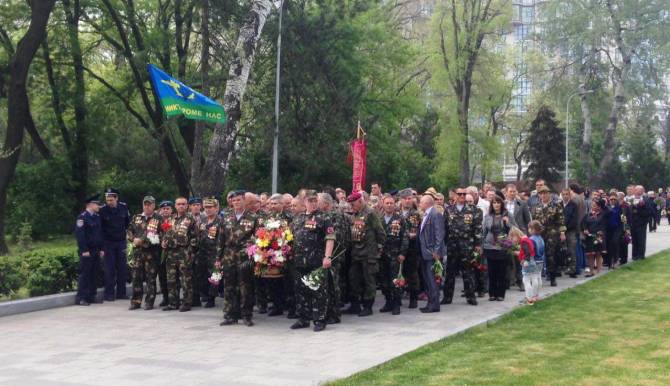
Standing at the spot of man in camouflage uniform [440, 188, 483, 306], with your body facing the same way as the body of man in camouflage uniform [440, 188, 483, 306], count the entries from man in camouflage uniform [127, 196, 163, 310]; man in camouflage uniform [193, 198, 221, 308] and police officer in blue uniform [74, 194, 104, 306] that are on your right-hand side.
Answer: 3

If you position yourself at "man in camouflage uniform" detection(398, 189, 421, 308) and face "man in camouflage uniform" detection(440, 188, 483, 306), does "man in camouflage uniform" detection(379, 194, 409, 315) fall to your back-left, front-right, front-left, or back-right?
back-right

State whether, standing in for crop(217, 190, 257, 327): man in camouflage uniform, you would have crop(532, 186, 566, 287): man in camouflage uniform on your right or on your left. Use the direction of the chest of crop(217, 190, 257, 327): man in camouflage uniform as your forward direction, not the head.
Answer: on your left

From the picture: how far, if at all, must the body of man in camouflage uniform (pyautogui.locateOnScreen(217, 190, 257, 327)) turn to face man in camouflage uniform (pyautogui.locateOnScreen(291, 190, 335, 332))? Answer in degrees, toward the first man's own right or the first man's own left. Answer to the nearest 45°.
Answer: approximately 45° to the first man's own left

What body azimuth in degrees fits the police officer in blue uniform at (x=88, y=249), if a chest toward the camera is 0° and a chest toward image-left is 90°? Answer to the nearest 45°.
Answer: approximately 315°

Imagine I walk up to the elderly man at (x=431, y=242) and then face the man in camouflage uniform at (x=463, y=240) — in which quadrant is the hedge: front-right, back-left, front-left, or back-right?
back-left

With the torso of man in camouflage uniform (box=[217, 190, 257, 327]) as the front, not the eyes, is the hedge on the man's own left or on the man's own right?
on the man's own right

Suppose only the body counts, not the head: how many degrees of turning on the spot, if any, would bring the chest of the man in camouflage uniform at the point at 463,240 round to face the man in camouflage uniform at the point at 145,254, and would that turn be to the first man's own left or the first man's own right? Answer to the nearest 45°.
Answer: approximately 90° to the first man's own right

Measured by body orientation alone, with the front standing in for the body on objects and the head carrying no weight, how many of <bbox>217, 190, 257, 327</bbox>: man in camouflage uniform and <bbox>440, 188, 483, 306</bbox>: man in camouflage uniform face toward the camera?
2
